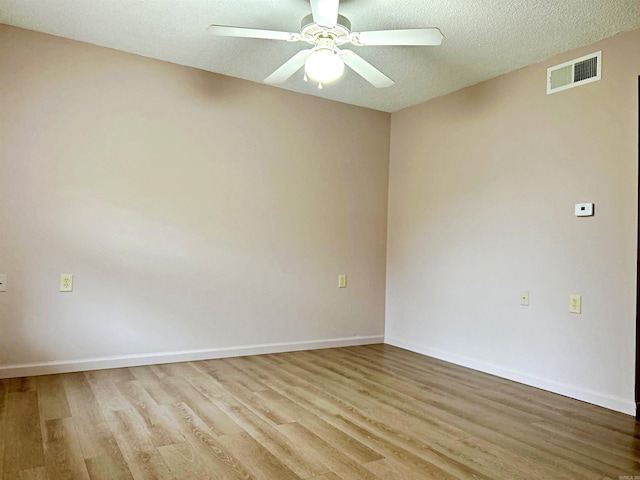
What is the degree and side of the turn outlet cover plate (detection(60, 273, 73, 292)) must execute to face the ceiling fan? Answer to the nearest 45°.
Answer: approximately 45° to its left

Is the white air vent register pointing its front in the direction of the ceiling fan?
yes

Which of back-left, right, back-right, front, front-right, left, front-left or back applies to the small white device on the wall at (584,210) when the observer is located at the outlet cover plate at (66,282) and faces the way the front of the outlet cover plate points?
front-left

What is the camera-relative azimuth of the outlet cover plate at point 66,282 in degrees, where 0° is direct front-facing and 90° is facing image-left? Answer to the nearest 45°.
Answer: approximately 0°

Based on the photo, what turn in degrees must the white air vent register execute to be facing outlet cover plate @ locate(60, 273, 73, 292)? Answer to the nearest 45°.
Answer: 0° — it already faces it

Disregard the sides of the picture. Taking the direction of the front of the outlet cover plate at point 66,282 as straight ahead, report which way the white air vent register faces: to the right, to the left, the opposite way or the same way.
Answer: to the right

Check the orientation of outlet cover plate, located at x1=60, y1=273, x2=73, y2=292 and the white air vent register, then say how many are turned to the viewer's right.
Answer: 0

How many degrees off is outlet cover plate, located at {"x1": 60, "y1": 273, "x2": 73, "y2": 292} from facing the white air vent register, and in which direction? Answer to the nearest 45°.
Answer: approximately 45° to its left
